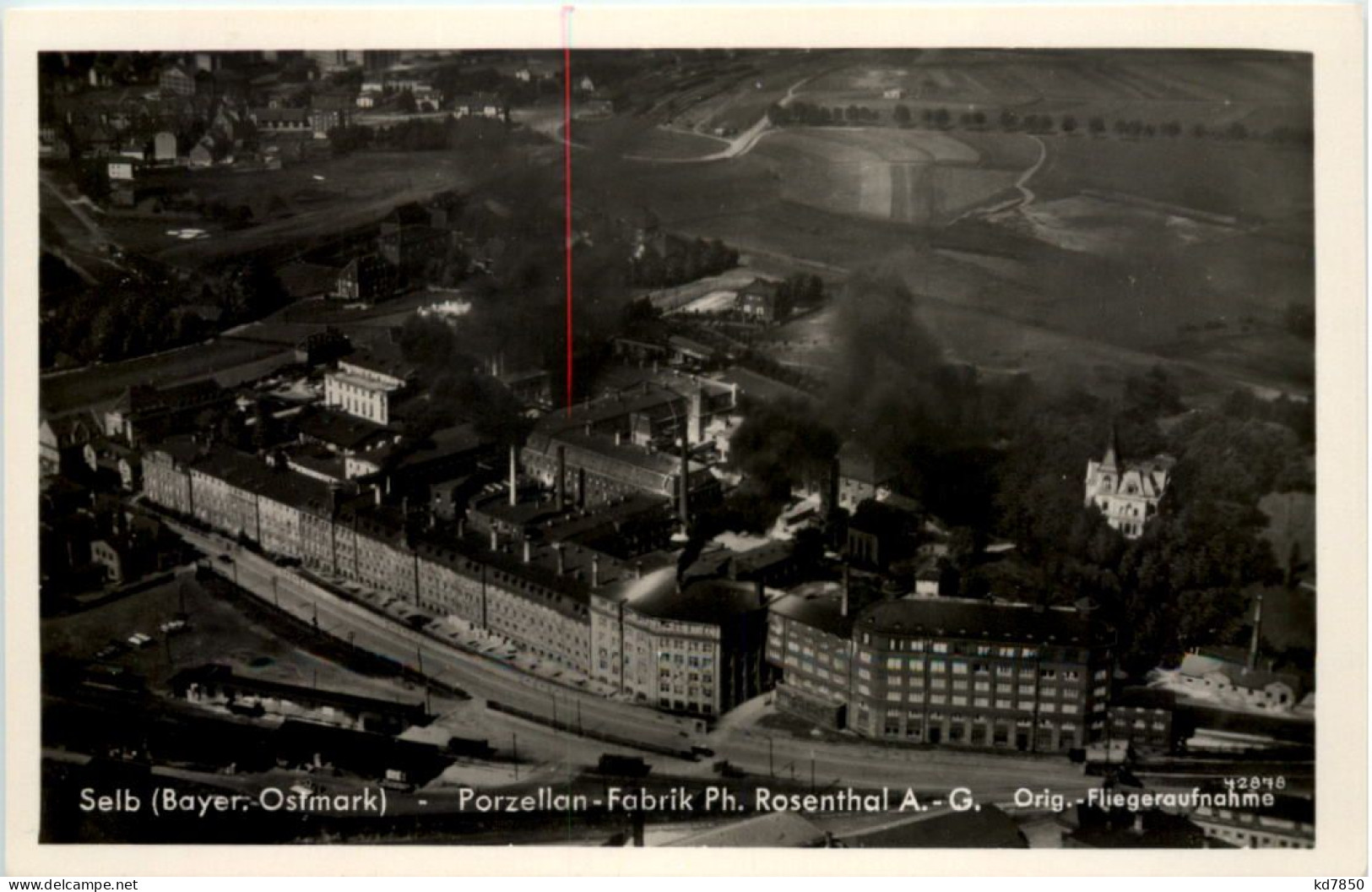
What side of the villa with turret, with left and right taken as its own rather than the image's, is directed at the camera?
front

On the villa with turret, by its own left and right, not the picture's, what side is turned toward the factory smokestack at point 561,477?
right
